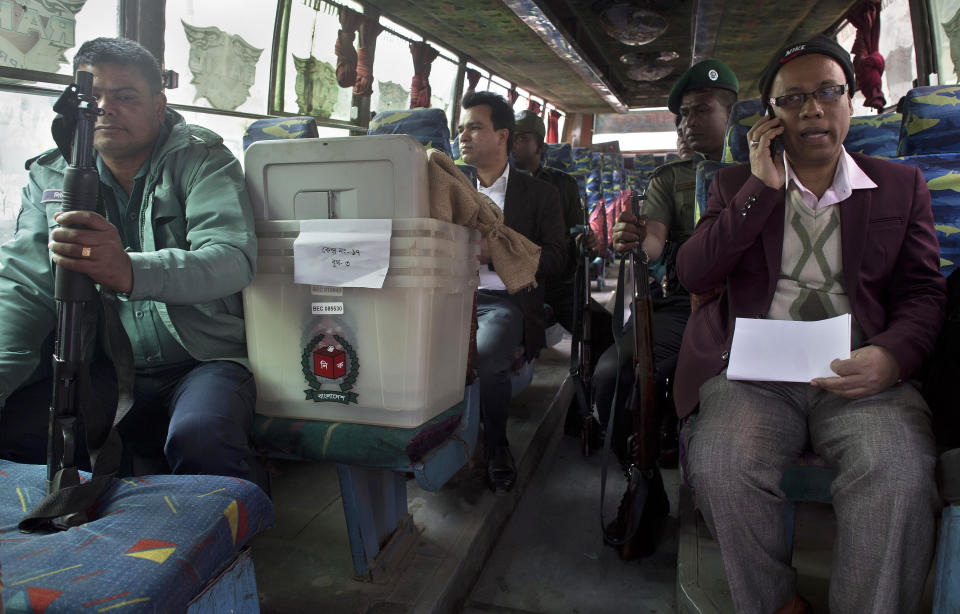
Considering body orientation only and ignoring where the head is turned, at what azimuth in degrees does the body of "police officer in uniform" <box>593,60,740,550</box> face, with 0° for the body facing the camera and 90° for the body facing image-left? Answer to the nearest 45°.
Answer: approximately 45°

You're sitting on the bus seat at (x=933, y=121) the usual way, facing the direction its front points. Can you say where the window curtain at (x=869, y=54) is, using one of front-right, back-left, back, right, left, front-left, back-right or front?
back

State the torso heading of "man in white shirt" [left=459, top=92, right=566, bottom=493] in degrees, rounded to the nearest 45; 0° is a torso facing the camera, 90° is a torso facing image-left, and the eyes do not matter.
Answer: approximately 45°

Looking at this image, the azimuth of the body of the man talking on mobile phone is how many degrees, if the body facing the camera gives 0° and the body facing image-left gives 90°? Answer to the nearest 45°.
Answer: approximately 0°

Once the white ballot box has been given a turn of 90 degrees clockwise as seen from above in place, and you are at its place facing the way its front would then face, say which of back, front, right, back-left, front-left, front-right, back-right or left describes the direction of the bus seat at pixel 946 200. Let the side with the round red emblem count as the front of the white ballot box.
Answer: back

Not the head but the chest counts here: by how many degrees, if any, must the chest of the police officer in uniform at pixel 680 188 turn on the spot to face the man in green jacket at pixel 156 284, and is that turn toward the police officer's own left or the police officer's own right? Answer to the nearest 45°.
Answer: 0° — they already face them

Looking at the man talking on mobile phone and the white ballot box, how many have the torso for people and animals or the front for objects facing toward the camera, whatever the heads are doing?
2
